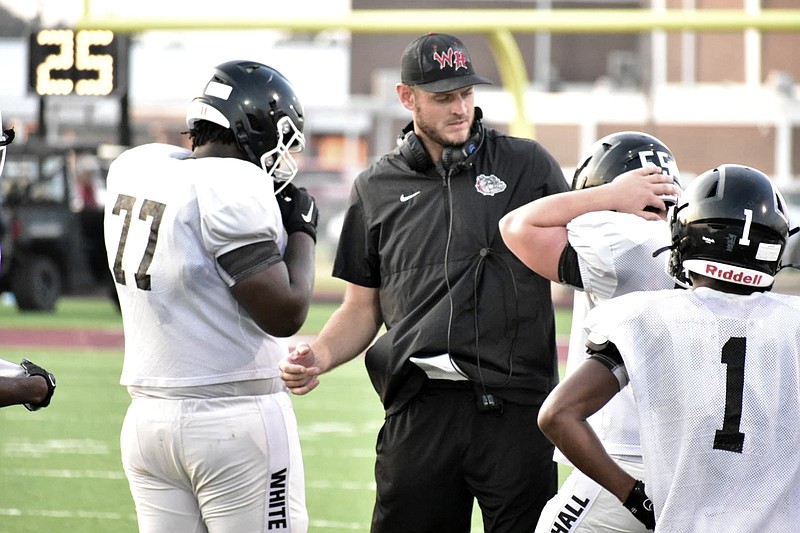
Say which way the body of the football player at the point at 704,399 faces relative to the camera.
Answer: away from the camera

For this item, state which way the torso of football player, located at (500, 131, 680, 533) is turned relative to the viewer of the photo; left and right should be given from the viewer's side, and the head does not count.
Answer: facing away from the viewer and to the left of the viewer

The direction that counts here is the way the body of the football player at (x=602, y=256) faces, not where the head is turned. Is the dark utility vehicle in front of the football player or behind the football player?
in front

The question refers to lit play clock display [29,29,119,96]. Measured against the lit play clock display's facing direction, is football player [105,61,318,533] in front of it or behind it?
in front

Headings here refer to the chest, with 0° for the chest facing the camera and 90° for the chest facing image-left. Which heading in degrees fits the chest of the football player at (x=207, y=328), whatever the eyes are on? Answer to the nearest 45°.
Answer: approximately 225°

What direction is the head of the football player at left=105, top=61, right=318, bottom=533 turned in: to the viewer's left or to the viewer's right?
to the viewer's right

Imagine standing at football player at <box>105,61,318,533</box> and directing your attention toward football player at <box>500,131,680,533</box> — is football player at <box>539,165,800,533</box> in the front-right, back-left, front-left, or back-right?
front-right

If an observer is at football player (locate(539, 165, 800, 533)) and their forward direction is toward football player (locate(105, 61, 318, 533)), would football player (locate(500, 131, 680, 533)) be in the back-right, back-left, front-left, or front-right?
front-right

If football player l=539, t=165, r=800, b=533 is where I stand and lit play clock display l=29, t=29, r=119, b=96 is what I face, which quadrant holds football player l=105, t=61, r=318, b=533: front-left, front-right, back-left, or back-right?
front-left

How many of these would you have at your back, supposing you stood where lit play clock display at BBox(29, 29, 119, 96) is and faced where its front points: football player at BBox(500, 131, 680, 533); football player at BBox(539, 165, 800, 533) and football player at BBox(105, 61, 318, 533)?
0

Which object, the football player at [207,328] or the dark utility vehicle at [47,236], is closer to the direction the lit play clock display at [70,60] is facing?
the football player

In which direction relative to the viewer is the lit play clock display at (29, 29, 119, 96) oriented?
toward the camera

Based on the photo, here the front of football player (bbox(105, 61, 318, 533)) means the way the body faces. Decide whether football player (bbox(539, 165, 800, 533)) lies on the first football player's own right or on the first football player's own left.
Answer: on the first football player's own right
